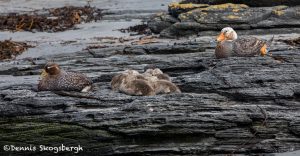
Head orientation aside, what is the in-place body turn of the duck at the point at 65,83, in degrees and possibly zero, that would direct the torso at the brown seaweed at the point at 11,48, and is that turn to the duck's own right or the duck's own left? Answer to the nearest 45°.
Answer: approximately 90° to the duck's own right

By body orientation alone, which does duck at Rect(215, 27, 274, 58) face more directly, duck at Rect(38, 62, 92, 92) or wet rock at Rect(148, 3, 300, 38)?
the duck

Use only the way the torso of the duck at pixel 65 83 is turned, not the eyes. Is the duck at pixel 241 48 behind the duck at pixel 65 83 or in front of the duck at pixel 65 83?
behind

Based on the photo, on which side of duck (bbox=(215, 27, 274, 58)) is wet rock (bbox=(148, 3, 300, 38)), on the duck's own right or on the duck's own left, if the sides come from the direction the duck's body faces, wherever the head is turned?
on the duck's own right

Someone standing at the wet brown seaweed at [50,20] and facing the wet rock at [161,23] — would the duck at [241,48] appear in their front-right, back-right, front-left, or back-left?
front-right

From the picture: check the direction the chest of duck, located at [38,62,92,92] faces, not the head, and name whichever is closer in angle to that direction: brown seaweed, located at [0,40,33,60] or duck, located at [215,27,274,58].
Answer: the brown seaweed

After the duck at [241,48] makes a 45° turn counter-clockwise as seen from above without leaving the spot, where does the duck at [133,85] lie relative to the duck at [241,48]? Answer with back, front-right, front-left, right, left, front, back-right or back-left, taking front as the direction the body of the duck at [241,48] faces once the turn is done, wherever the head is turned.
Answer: front

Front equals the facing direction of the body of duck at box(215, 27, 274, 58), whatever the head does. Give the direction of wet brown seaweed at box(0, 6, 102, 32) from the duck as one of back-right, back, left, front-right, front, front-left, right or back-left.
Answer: front-right

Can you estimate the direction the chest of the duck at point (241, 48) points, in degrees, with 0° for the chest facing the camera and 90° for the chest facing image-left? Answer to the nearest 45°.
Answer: approximately 90°

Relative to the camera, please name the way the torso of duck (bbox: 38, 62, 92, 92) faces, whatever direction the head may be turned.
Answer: to the viewer's left

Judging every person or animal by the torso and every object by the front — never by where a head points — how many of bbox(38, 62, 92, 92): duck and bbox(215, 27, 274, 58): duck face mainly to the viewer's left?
2
